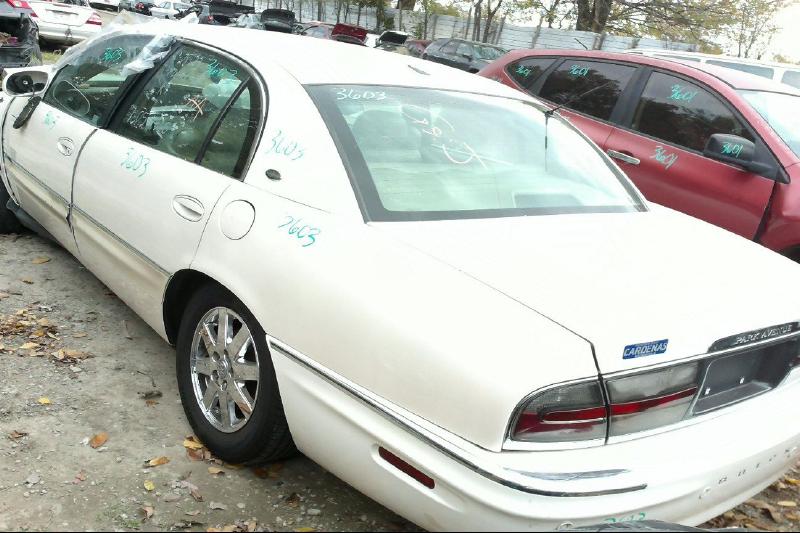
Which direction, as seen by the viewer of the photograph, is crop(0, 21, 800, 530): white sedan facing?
facing away from the viewer and to the left of the viewer

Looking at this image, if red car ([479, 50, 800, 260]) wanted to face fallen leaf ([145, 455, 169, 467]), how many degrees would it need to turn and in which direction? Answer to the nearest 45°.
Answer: approximately 90° to its right

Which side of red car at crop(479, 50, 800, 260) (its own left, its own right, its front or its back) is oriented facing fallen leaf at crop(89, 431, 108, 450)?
right

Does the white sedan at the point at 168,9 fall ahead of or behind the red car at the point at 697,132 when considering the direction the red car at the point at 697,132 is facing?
behind

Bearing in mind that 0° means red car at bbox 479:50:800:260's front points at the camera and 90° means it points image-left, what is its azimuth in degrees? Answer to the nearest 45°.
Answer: approximately 315°

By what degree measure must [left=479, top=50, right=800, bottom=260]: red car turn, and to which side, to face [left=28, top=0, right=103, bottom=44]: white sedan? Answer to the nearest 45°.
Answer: approximately 180°

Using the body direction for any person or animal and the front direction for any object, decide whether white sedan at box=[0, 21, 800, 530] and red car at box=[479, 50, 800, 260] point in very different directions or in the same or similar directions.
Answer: very different directions

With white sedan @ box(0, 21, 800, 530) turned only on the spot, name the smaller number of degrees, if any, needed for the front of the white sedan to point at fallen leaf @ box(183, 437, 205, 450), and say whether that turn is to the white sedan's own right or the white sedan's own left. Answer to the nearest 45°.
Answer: approximately 135° to the white sedan's own left
